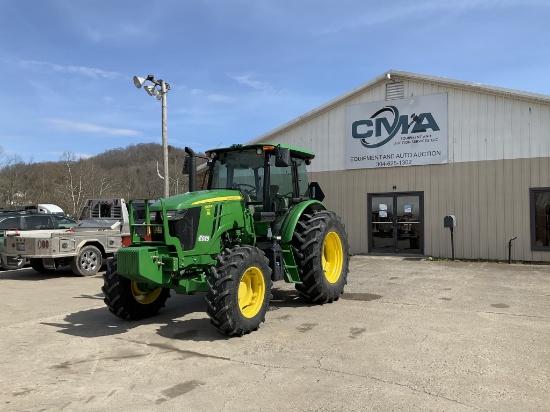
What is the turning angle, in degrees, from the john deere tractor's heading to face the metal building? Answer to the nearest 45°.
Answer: approximately 180°

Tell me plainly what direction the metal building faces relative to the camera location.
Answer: facing the viewer

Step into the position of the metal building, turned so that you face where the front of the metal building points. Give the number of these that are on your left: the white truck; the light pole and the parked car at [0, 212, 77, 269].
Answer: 0

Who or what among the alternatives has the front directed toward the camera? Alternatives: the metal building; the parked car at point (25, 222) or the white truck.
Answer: the metal building

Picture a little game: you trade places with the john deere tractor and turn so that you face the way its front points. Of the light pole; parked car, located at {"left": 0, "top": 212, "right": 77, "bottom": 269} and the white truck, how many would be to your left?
0

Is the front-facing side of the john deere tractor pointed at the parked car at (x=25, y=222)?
no

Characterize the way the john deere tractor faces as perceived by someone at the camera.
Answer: facing the viewer and to the left of the viewer

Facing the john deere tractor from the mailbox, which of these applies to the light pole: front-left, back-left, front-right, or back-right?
front-right

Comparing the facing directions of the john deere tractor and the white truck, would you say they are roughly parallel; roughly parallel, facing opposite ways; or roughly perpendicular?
roughly parallel, facing opposite ways

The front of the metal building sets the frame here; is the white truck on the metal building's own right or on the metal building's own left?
on the metal building's own right
